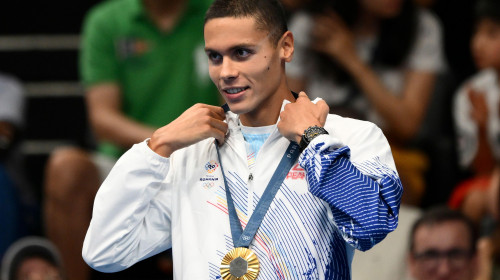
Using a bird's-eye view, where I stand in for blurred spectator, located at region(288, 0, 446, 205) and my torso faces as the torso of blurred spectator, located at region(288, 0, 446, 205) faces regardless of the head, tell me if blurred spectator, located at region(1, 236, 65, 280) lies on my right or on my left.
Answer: on my right

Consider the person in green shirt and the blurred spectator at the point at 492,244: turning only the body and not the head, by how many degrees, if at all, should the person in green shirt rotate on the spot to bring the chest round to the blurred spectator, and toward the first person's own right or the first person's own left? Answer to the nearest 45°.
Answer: approximately 90° to the first person's own left

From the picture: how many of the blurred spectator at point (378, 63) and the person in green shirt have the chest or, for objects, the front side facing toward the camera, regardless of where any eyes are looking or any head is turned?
2

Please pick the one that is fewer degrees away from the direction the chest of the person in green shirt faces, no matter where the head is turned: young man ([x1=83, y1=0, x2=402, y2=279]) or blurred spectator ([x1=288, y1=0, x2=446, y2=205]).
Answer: the young man

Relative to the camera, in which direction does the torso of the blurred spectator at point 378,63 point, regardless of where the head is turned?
toward the camera

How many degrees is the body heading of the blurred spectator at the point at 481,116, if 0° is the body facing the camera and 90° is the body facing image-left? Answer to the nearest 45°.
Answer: approximately 45°

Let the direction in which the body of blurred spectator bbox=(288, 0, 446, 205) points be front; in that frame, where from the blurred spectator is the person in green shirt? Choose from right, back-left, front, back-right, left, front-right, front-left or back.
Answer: right

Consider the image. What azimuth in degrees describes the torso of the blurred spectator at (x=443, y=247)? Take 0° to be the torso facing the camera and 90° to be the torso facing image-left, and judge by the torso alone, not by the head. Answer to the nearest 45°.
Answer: approximately 0°
